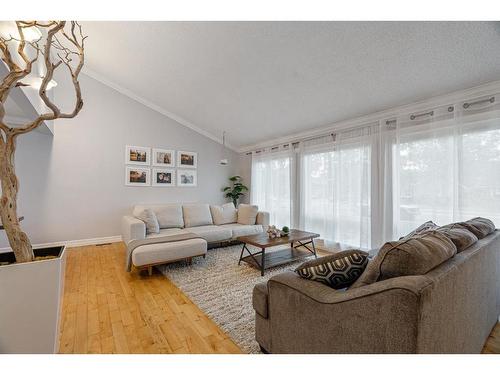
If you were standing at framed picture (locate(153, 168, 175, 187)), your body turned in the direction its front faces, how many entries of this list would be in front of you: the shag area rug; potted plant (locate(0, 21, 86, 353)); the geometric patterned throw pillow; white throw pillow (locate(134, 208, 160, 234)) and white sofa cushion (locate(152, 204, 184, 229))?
5

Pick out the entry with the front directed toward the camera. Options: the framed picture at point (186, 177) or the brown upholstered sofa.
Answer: the framed picture

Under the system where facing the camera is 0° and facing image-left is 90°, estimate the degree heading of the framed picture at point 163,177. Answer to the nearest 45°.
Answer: approximately 0°

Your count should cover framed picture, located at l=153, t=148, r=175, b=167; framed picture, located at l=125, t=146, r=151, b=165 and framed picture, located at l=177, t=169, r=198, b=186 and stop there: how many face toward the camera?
3

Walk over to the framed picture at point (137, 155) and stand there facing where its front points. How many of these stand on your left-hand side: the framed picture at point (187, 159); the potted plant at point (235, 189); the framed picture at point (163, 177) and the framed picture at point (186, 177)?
4

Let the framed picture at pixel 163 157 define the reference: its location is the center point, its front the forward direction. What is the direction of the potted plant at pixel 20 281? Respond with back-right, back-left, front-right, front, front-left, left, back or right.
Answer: front

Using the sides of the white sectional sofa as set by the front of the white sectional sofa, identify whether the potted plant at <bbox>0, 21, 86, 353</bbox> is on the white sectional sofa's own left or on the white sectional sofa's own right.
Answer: on the white sectional sofa's own right

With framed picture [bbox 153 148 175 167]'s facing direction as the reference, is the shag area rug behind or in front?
in front

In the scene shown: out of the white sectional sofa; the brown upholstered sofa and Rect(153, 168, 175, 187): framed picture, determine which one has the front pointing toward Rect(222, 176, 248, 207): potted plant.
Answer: the brown upholstered sofa

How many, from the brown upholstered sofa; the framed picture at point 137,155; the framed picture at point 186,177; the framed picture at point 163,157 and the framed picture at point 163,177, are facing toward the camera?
4

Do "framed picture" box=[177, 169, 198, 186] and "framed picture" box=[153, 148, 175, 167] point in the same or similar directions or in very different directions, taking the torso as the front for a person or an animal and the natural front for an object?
same or similar directions

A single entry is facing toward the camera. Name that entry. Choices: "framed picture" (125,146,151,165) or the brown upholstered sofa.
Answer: the framed picture

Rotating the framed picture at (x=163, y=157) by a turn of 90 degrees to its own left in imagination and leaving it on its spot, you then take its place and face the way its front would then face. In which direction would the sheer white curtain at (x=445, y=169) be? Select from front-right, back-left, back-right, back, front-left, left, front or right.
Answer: front-right

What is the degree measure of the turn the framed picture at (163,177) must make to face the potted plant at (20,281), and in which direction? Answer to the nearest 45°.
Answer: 0° — it already faces it

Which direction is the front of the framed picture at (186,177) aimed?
toward the camera

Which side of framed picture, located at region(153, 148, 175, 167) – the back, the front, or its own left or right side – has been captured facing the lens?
front

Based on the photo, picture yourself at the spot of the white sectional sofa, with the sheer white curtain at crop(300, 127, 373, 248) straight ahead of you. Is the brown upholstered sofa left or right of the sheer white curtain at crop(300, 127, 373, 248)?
right

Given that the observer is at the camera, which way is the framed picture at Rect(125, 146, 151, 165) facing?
facing the viewer
